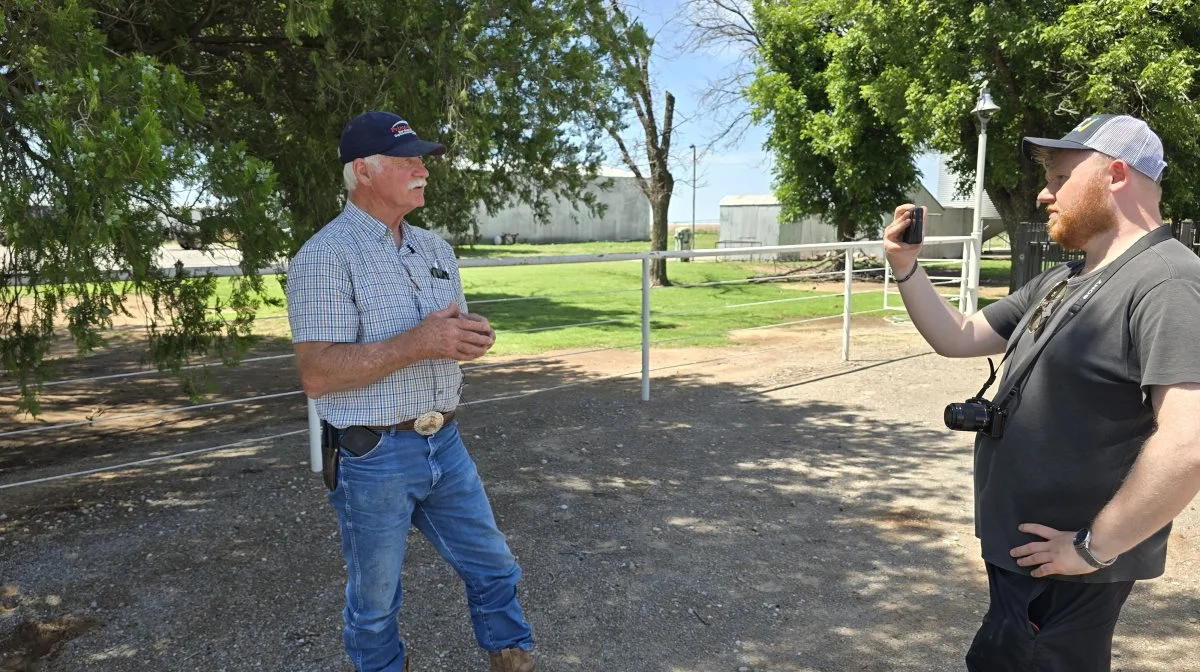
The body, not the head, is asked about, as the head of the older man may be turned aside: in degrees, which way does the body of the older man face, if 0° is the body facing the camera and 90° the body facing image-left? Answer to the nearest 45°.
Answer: approximately 315°

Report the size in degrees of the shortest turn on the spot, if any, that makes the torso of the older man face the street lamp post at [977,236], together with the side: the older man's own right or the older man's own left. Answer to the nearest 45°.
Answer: approximately 90° to the older man's own left

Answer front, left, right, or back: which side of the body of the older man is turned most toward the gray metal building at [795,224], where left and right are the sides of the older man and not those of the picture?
left

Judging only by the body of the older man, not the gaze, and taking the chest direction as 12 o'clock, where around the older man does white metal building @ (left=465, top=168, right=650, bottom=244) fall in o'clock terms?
The white metal building is roughly at 8 o'clock from the older man.
